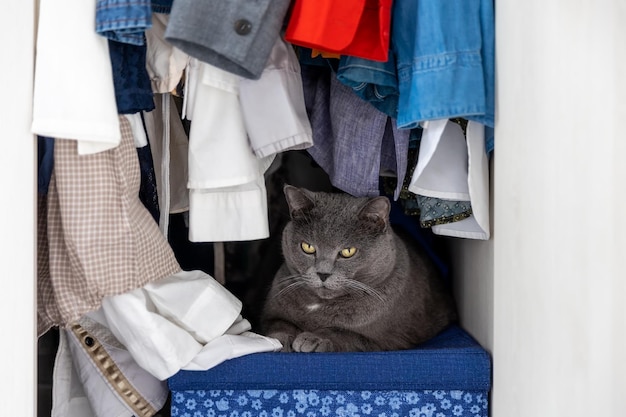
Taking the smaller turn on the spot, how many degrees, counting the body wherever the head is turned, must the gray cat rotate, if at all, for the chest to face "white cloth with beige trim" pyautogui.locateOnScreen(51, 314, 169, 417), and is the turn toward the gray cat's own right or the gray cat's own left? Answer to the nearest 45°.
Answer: approximately 45° to the gray cat's own right

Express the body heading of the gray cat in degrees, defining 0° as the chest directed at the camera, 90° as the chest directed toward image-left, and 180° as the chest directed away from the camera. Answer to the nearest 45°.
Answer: approximately 45°
